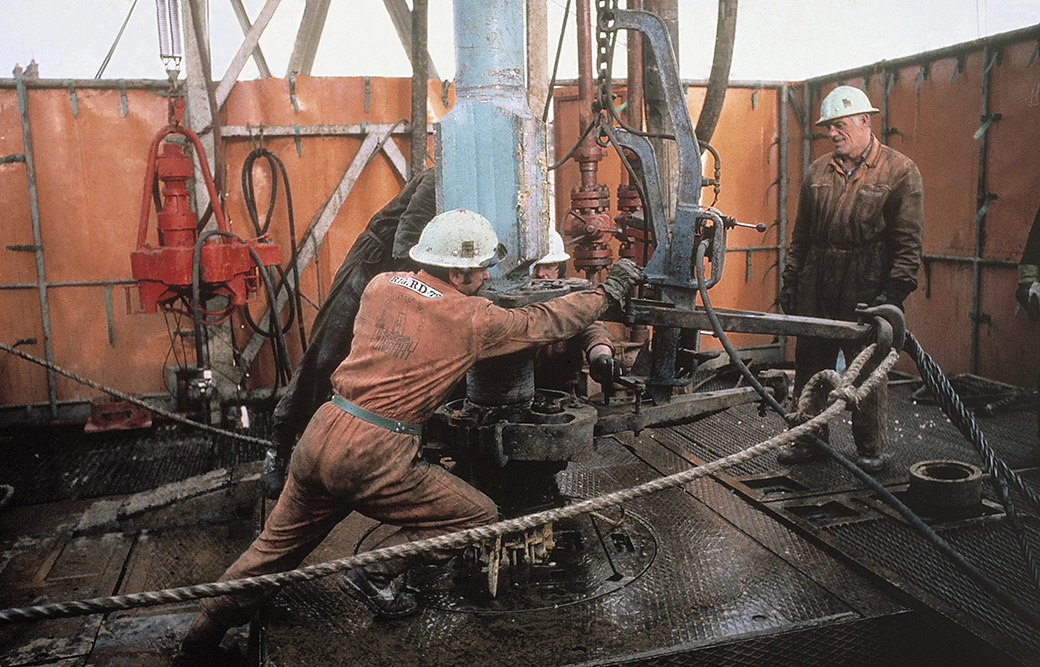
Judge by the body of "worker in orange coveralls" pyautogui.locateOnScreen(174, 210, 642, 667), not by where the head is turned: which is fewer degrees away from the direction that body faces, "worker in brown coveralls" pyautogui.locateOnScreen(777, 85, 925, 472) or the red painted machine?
the worker in brown coveralls

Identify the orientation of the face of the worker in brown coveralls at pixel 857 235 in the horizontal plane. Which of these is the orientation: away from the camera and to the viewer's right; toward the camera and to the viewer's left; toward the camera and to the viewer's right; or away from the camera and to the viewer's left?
toward the camera and to the viewer's left

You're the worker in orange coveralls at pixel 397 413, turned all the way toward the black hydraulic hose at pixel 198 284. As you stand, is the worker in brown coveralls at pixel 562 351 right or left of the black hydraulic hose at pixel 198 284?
right

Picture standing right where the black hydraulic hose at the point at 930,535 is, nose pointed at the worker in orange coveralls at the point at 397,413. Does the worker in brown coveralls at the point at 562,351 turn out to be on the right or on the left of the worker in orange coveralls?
right

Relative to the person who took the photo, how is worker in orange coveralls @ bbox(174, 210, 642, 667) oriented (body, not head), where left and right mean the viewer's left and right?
facing away from the viewer and to the right of the viewer

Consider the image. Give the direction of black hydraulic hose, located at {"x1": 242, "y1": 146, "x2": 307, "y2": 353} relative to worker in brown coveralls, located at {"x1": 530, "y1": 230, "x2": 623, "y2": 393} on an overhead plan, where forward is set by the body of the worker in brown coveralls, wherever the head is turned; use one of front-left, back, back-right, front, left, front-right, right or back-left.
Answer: right

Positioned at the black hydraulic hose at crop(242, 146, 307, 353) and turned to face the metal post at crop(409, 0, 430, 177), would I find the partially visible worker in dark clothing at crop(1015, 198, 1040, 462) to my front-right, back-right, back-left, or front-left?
front-right

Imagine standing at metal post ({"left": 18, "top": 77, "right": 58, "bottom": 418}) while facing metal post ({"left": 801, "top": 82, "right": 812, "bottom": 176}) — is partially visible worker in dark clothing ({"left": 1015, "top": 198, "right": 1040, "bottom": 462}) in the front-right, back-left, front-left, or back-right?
front-right

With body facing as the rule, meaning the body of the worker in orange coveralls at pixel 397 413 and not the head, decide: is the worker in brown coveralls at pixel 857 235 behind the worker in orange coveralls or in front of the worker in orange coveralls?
in front

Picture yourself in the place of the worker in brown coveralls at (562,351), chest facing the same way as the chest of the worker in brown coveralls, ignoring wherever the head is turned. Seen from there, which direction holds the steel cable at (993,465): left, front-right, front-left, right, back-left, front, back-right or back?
left

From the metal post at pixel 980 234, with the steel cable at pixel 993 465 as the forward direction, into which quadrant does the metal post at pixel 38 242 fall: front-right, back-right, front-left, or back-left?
front-right

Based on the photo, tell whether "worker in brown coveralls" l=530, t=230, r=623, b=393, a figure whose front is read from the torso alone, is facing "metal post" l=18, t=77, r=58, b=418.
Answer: no

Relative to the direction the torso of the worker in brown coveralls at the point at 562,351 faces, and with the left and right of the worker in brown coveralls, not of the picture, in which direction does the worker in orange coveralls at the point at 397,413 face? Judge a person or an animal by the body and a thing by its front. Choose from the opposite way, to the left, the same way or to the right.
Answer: the opposite way

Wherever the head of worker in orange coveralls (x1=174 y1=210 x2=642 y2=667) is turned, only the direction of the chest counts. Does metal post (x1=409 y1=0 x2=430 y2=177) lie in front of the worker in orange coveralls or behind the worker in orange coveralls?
in front
